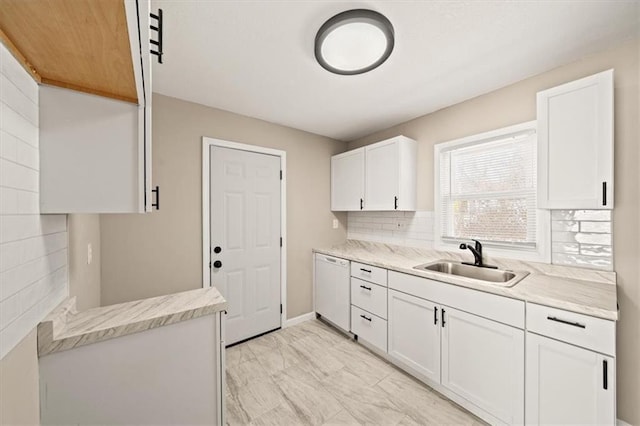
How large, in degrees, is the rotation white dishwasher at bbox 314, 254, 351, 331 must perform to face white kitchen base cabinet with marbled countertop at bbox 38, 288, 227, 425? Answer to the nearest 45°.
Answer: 0° — it already faces it

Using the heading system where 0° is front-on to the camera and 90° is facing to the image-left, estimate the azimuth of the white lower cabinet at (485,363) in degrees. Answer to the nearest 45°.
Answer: approximately 45°

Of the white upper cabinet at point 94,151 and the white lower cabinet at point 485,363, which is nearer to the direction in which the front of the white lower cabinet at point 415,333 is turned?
the white upper cabinet

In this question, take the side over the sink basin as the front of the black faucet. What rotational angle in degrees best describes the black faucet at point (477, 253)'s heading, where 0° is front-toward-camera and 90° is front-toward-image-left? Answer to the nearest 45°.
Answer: approximately 45°
